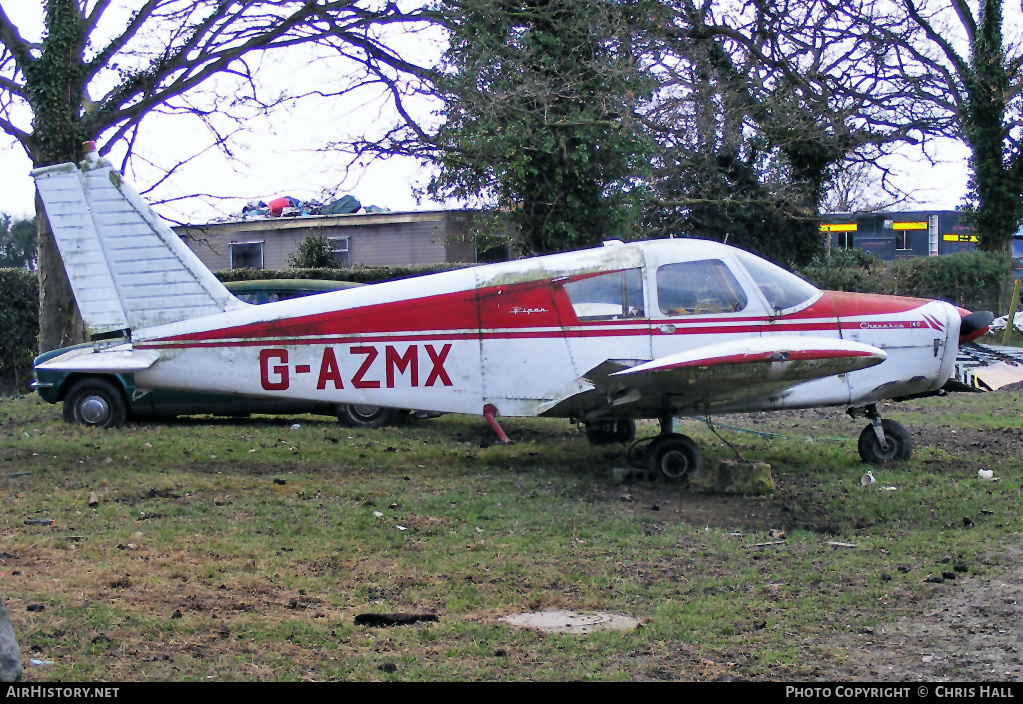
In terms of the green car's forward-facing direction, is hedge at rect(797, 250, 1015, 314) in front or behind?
behind

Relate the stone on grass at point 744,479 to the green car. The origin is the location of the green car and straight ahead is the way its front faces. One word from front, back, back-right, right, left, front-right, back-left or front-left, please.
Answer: back-left

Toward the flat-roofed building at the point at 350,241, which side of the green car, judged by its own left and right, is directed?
right

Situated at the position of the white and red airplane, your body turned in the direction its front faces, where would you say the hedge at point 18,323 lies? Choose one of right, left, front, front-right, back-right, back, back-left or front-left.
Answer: back-left

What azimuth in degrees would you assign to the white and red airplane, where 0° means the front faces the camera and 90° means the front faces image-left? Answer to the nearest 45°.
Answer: approximately 270°

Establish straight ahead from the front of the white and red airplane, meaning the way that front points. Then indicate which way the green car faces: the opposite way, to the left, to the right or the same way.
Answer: the opposite way

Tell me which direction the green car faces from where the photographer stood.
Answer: facing to the left of the viewer

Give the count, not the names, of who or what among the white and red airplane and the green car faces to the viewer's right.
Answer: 1

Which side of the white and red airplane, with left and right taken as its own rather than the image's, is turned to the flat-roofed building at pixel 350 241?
left

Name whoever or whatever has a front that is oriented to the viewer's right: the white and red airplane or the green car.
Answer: the white and red airplane

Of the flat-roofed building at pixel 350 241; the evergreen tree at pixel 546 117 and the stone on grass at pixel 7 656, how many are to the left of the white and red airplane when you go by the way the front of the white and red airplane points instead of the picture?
2

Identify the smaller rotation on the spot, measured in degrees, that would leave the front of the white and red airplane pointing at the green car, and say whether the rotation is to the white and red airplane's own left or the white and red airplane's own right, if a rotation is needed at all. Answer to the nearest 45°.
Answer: approximately 135° to the white and red airplane's own left

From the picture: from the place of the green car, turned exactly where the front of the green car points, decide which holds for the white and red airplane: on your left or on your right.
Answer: on your left
